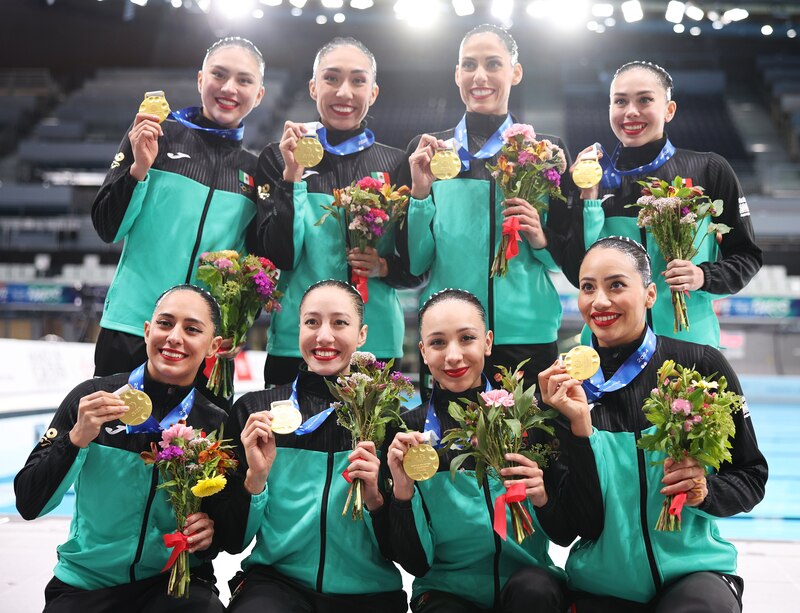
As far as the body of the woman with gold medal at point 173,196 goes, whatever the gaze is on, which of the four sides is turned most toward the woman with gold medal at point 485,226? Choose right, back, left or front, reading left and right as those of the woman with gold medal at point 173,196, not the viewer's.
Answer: left

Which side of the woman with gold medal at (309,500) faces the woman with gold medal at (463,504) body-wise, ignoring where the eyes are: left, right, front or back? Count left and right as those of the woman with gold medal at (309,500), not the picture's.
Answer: left

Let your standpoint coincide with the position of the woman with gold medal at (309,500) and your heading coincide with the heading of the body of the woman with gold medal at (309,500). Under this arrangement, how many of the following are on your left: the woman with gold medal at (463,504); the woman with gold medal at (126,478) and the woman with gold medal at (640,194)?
2

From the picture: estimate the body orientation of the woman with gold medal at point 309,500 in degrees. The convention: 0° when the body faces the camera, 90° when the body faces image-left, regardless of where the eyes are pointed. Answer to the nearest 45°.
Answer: approximately 0°

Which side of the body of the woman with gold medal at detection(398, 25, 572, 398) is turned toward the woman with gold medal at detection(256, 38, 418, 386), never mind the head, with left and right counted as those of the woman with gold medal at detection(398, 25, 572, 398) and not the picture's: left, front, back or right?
right

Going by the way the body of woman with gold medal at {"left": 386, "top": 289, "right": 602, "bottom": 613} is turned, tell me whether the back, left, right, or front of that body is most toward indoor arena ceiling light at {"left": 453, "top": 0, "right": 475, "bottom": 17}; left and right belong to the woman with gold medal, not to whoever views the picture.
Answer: back

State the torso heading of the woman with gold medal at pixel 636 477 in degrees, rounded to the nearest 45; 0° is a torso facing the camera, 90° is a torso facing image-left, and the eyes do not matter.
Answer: approximately 45°
